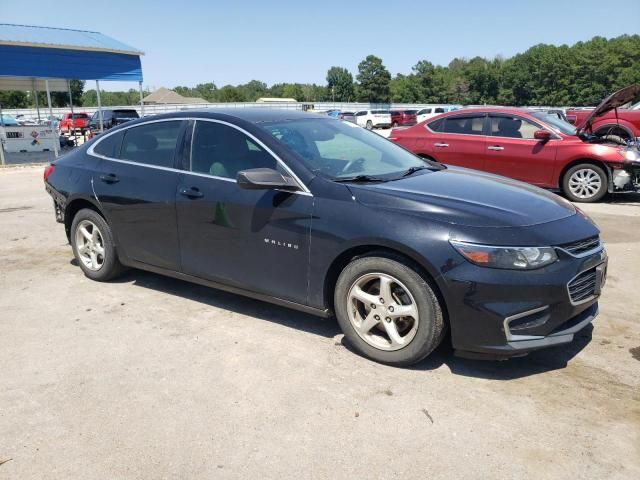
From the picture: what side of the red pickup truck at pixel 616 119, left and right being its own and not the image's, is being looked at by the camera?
right

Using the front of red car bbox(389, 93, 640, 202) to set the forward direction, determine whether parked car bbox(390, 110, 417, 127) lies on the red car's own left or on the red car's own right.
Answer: on the red car's own left

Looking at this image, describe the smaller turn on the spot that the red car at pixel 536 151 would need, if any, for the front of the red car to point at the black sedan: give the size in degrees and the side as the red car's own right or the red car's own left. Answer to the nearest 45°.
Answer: approximately 90° to the red car's own right

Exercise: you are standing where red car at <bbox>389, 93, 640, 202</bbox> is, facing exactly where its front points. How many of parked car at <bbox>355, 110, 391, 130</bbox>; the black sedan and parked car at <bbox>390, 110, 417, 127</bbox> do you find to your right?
1

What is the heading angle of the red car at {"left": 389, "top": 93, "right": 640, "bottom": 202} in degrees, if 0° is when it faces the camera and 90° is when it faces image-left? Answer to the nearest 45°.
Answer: approximately 270°

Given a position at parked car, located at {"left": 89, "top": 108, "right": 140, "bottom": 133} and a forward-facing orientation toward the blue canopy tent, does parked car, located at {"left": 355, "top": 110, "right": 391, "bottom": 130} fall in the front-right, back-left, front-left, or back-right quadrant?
back-left

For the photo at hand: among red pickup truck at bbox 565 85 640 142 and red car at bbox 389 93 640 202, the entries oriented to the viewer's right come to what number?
2
